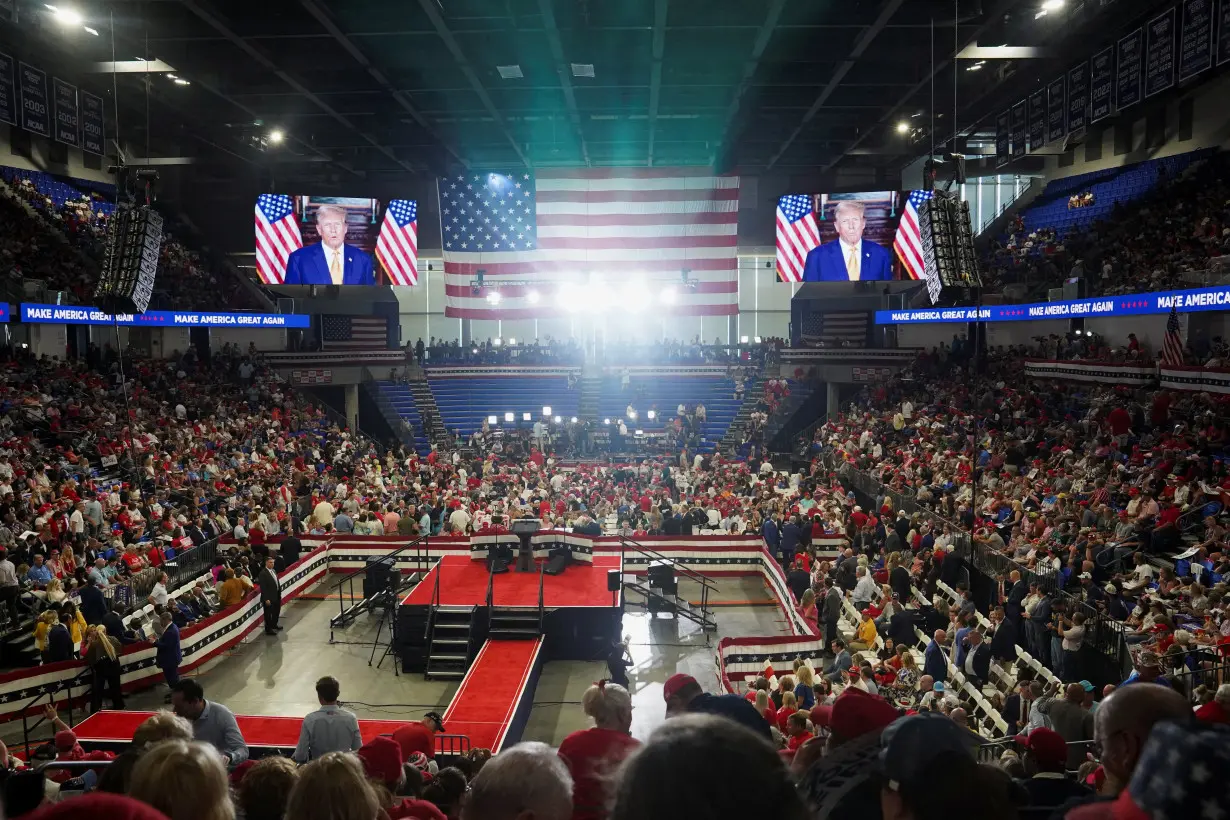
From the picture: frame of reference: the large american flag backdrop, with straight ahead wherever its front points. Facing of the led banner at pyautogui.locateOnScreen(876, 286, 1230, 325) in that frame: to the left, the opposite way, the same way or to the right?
to the right

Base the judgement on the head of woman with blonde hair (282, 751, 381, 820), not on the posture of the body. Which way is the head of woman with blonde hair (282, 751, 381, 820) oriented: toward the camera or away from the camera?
away from the camera

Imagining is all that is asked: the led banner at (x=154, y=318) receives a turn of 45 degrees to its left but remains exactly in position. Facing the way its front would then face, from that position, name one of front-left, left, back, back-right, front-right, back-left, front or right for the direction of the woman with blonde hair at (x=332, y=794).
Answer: right

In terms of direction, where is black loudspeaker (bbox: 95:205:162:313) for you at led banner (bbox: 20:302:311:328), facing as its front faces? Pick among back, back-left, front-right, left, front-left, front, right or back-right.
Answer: front-right

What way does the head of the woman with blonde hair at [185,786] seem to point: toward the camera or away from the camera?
away from the camera

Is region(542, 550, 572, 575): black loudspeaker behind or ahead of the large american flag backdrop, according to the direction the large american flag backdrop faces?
ahead

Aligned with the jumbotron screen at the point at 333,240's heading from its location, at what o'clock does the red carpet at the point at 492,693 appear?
The red carpet is roughly at 12 o'clock from the jumbotron screen.

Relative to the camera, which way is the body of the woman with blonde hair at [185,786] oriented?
away from the camera

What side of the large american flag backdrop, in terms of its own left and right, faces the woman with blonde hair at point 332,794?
front

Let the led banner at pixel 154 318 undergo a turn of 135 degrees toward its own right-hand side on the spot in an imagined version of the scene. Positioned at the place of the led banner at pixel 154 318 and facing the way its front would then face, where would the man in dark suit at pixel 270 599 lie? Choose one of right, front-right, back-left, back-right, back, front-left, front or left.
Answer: left

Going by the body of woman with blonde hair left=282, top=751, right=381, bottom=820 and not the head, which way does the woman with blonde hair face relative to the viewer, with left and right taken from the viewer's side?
facing away from the viewer

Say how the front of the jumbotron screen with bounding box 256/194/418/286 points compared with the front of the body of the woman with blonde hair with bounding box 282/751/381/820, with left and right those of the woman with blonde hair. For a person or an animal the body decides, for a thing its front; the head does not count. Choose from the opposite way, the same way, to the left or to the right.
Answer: the opposite way

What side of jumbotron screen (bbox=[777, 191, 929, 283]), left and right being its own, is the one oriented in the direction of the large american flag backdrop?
right

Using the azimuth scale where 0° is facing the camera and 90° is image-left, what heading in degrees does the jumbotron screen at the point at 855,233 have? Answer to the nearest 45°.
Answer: approximately 0°

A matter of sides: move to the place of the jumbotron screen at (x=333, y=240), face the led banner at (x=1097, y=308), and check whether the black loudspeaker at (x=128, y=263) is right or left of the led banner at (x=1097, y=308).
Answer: right

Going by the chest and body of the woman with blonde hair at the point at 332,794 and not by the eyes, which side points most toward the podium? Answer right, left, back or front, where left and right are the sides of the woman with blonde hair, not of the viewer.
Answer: front
